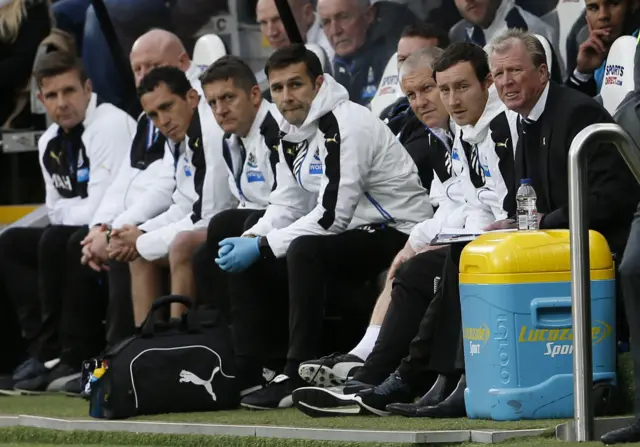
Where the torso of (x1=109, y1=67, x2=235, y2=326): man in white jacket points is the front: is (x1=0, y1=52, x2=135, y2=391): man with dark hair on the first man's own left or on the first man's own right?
on the first man's own right

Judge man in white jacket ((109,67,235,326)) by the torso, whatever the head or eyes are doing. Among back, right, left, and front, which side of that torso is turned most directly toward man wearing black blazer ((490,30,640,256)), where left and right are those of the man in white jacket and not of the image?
left

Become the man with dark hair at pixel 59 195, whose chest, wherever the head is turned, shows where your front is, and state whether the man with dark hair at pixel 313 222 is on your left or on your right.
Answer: on your left

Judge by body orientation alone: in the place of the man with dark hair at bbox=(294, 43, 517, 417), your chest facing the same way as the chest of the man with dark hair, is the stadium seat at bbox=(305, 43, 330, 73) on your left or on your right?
on your right

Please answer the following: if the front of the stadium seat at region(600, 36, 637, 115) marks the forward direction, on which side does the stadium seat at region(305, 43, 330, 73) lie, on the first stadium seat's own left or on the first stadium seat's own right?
on the first stadium seat's own right

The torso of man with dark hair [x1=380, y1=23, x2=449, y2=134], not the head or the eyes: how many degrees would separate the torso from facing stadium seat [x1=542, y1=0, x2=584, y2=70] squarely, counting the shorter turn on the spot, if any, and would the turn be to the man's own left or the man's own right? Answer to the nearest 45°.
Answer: approximately 135° to the man's own left
